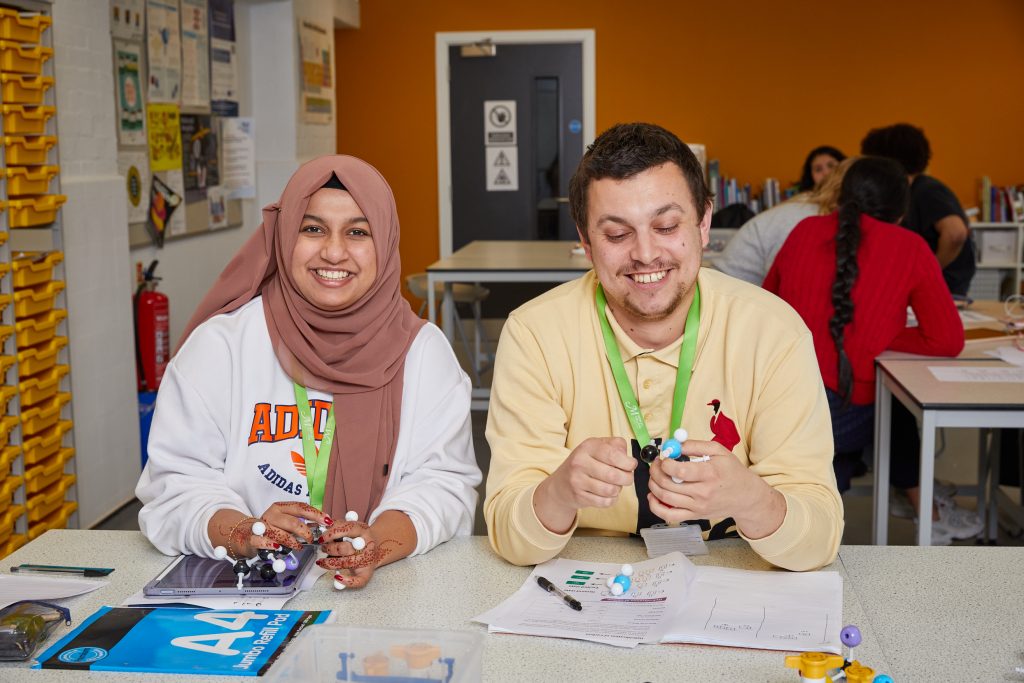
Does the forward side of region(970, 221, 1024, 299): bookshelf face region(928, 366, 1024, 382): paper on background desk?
yes

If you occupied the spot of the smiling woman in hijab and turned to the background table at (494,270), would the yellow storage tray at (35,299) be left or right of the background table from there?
left

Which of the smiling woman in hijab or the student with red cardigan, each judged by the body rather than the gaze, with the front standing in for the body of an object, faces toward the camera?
the smiling woman in hijab

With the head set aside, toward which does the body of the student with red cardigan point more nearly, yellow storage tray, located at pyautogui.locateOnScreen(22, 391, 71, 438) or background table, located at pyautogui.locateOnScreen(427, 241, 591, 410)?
the background table

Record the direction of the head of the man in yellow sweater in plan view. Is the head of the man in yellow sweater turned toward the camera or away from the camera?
toward the camera

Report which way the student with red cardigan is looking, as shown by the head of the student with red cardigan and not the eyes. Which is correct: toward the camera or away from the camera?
away from the camera

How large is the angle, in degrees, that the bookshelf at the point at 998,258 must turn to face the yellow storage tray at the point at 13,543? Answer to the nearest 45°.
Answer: approximately 45° to its right

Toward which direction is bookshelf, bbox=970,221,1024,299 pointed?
toward the camera

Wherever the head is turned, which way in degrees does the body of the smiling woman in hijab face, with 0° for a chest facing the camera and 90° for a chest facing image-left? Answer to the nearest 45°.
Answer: approximately 0°

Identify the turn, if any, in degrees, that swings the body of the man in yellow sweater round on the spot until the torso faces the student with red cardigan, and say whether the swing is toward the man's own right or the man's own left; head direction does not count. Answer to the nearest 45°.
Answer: approximately 180°

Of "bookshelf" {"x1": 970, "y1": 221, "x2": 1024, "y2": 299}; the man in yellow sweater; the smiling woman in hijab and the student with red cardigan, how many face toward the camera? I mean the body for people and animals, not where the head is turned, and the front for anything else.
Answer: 3

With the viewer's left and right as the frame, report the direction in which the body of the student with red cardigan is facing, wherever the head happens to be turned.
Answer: facing away from the viewer and to the right of the viewer

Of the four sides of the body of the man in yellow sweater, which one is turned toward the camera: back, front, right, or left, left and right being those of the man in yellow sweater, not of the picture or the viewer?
front
